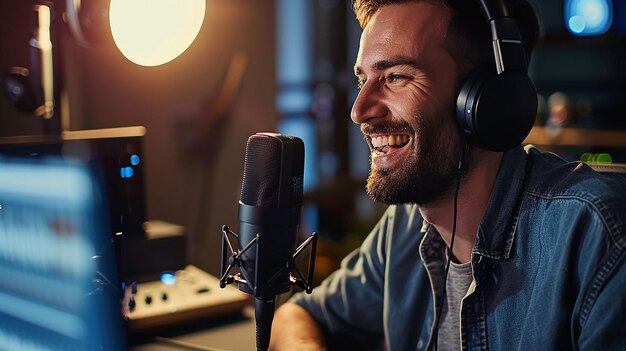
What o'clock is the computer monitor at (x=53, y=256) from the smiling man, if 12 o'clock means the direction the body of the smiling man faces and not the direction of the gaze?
The computer monitor is roughly at 12 o'clock from the smiling man.

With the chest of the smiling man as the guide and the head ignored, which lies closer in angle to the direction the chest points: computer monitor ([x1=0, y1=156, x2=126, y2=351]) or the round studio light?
the computer monitor

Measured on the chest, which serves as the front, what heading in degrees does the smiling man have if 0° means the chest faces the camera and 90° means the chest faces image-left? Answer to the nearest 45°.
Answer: approximately 45°

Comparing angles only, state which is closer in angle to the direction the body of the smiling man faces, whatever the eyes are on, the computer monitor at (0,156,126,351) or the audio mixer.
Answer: the computer monitor

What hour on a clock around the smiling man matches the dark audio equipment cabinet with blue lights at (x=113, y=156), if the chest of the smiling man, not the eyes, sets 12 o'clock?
The dark audio equipment cabinet with blue lights is roughly at 1 o'clock from the smiling man.

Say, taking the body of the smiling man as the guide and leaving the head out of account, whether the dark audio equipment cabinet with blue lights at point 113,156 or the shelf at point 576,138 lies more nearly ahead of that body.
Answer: the dark audio equipment cabinet with blue lights

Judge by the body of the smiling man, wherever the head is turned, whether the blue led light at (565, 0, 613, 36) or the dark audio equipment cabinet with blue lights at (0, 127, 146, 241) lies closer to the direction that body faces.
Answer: the dark audio equipment cabinet with blue lights

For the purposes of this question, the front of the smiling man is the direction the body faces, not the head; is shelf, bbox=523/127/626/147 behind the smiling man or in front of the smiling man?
behind
